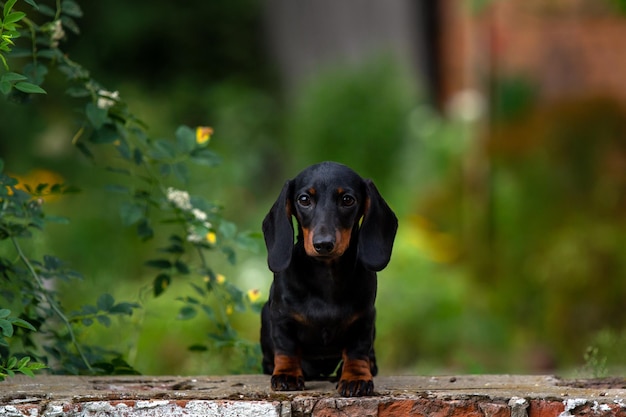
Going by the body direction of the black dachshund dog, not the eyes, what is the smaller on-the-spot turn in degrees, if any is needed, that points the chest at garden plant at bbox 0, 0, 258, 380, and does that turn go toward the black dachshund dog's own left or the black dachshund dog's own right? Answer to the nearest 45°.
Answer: approximately 135° to the black dachshund dog's own right

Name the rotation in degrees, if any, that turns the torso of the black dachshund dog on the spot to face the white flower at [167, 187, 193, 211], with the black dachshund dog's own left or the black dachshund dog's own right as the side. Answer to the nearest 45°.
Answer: approximately 135° to the black dachshund dog's own right

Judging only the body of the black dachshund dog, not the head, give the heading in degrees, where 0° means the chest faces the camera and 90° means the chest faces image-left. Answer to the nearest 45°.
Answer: approximately 0°

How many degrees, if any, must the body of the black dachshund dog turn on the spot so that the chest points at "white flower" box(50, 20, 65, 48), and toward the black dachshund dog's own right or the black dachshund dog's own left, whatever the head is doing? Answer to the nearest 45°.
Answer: approximately 135° to the black dachshund dog's own right
